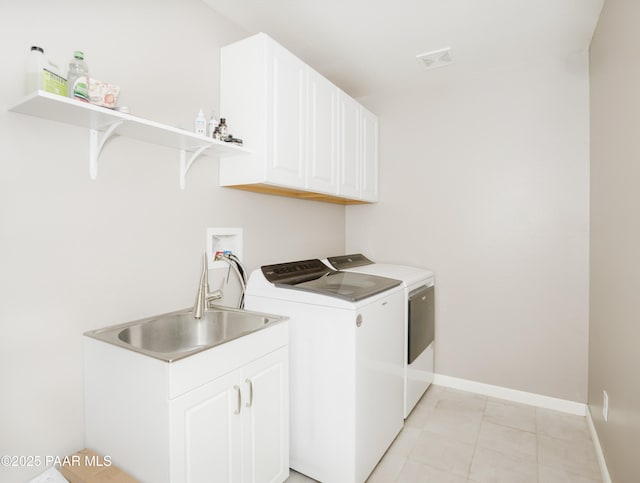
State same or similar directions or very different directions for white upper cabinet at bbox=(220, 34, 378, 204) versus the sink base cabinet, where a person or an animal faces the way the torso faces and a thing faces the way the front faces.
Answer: same or similar directions

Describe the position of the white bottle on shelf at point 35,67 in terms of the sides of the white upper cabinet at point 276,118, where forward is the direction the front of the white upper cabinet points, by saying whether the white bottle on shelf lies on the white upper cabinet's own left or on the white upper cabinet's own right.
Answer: on the white upper cabinet's own right

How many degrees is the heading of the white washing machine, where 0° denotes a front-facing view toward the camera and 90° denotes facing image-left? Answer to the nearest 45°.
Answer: approximately 315°

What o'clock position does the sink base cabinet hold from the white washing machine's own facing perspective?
The sink base cabinet is roughly at 3 o'clock from the white washing machine.

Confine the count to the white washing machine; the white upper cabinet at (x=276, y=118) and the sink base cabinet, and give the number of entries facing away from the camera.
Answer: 0

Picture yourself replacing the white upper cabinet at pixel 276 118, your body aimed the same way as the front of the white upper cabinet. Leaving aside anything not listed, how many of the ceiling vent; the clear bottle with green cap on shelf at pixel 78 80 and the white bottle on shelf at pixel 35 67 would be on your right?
2
